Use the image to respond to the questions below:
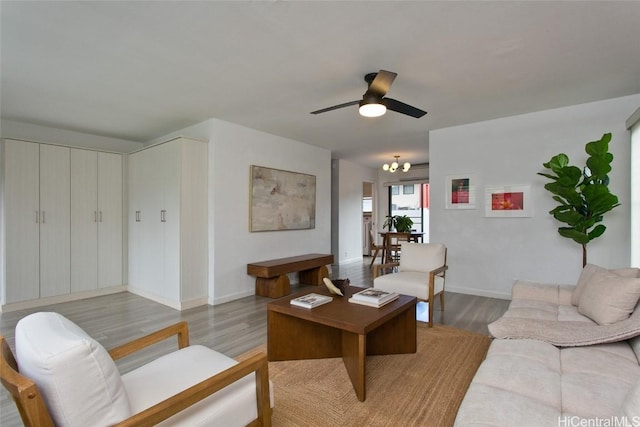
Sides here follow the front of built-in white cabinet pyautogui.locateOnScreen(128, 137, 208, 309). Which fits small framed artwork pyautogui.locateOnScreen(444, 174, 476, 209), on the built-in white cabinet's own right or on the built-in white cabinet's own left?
on the built-in white cabinet's own left

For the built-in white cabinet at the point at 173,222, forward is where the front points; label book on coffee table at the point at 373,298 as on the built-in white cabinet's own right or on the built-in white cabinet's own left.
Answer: on the built-in white cabinet's own left

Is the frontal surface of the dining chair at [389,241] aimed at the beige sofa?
no

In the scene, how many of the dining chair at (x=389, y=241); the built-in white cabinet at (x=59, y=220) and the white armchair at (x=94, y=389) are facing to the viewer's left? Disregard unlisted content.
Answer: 0

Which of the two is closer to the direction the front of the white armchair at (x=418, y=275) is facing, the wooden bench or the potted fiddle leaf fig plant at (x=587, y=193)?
the wooden bench

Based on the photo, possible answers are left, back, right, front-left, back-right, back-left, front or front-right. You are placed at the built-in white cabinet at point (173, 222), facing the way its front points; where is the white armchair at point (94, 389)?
front-left

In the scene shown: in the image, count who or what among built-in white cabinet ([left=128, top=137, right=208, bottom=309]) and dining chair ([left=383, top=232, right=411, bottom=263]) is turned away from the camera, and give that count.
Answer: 1

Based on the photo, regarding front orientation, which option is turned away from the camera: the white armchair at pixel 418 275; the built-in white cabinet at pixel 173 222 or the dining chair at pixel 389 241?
the dining chair

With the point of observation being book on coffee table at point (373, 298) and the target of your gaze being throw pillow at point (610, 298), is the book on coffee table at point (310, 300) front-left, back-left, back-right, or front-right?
back-right

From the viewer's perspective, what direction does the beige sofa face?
to the viewer's left

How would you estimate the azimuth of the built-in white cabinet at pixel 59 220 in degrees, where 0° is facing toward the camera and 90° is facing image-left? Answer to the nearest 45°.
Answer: approximately 315°

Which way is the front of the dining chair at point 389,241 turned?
away from the camera

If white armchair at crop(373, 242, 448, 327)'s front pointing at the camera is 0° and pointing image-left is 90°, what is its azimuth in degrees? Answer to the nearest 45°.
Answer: approximately 45°

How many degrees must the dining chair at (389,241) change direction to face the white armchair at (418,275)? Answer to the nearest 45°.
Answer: approximately 180°

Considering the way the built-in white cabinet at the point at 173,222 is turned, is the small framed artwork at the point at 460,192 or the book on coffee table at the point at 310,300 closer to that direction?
the book on coffee table

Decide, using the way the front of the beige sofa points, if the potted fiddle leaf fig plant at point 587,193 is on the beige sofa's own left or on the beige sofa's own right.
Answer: on the beige sofa's own right

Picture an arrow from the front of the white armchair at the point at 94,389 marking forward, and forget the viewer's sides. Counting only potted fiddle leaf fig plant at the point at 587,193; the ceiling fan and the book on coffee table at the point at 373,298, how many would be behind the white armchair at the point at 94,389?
0

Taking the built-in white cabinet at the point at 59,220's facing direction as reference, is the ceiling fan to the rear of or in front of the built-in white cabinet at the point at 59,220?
in front

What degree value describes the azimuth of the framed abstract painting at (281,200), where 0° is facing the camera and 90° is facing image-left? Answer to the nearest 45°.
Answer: approximately 315°

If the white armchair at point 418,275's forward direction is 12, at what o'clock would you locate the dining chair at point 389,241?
The dining chair is roughly at 4 o'clock from the white armchair.

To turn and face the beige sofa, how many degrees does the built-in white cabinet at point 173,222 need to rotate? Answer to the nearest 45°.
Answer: approximately 90° to its left

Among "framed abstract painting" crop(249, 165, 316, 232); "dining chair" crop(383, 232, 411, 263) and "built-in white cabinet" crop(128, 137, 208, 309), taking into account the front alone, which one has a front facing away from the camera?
the dining chair

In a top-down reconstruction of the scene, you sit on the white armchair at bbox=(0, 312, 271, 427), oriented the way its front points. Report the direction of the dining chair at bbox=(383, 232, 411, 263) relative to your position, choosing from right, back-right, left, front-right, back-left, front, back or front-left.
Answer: front
